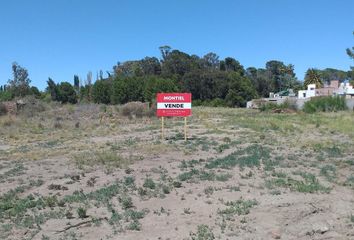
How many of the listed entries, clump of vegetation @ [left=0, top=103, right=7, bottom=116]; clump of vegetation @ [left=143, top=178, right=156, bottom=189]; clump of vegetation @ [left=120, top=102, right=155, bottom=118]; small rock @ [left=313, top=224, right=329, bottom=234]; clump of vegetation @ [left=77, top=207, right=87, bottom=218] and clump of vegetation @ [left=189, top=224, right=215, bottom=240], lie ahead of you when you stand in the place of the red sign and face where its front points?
4

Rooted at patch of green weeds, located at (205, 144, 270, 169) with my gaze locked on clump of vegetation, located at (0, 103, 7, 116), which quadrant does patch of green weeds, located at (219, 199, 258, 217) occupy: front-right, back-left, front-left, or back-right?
back-left

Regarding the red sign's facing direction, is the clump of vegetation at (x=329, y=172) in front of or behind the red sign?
in front

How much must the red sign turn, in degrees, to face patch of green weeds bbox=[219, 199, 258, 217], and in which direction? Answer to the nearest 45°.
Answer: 0° — it already faces it

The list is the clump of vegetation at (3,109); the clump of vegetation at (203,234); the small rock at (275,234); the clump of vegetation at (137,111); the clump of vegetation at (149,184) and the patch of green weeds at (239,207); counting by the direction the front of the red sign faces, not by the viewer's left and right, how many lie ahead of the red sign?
4

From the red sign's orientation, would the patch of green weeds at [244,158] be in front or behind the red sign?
in front

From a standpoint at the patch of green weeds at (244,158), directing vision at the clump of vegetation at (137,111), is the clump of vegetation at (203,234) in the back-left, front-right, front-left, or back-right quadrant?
back-left

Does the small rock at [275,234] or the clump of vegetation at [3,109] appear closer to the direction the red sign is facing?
the small rock

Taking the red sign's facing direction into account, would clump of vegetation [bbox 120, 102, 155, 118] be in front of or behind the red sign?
behind

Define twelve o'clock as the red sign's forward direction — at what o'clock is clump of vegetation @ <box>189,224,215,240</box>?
The clump of vegetation is roughly at 12 o'clock from the red sign.

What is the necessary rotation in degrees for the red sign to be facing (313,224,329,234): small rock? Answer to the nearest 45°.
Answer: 0° — it already faces it

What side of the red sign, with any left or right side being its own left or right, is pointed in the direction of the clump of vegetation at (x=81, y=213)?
front

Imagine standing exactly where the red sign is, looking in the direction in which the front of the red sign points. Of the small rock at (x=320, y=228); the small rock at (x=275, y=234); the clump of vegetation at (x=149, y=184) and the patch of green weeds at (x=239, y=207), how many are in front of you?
4

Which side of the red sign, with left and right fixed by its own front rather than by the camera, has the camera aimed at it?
front

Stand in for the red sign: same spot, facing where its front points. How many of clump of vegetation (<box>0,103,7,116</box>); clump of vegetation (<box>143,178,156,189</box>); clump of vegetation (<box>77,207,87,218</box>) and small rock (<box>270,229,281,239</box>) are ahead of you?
3

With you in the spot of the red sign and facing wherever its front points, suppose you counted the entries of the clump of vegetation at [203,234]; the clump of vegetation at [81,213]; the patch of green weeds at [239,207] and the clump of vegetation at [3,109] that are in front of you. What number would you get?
3
